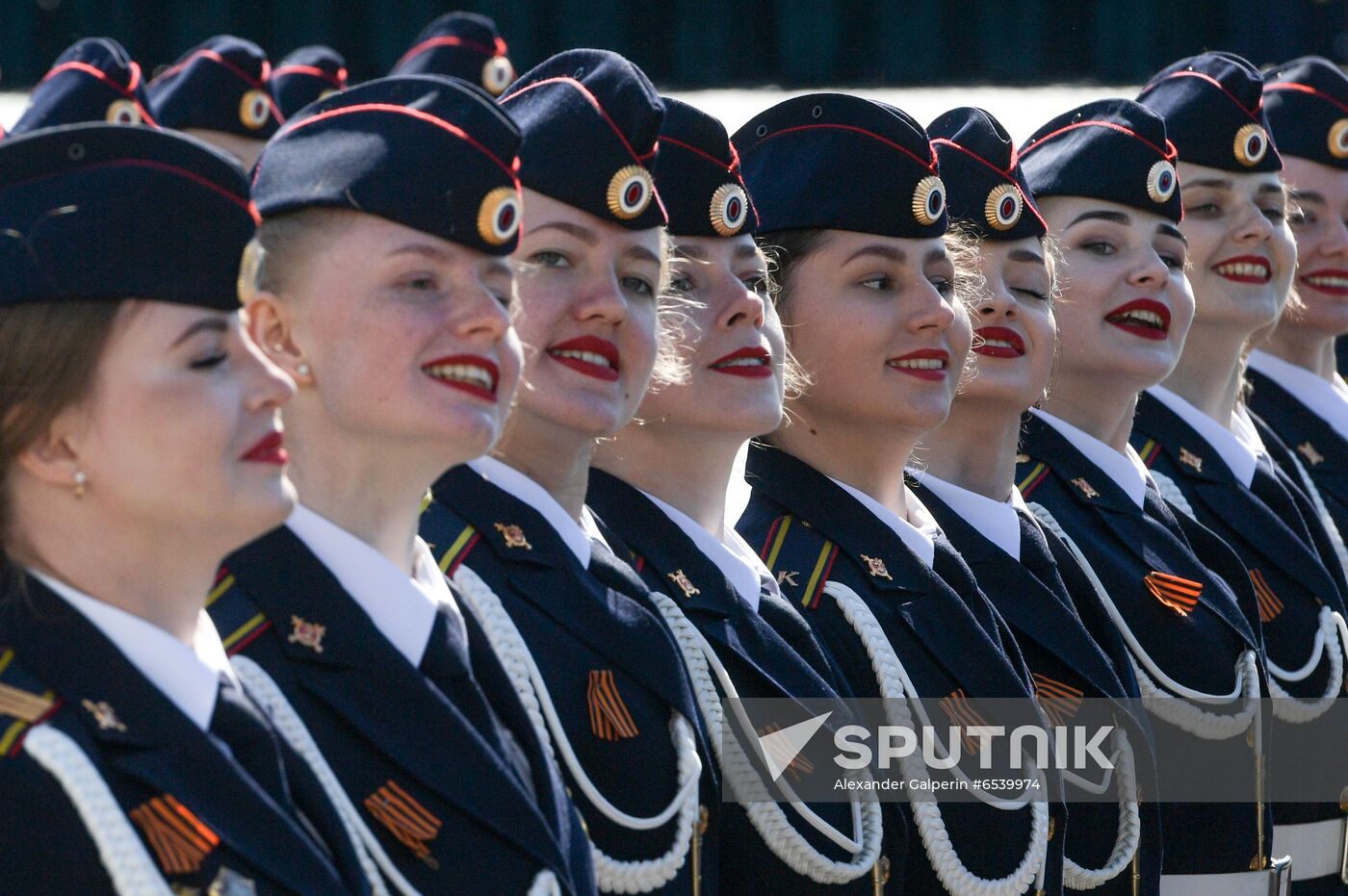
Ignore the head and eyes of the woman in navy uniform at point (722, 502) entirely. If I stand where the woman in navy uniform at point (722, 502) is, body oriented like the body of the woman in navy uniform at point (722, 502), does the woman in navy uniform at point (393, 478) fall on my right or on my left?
on my right

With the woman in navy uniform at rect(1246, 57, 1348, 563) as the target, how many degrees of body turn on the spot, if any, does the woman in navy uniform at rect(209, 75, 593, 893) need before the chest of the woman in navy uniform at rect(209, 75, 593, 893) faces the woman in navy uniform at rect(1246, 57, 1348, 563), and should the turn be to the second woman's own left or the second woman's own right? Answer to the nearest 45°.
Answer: approximately 90° to the second woman's own left
